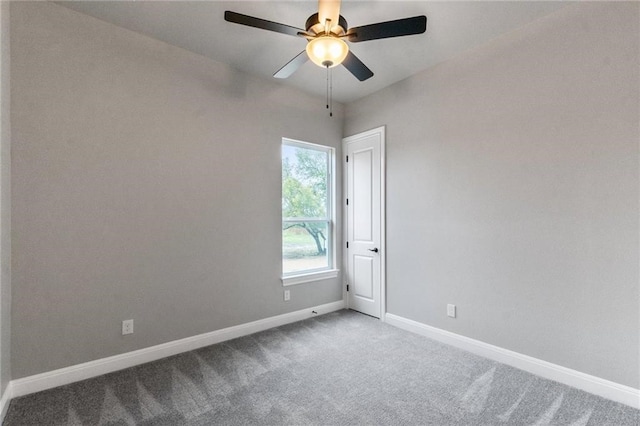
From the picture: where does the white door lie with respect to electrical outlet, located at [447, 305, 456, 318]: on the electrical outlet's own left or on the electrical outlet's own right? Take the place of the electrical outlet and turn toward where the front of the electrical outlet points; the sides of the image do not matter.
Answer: on the electrical outlet's own right

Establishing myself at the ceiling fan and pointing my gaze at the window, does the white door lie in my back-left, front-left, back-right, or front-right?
front-right

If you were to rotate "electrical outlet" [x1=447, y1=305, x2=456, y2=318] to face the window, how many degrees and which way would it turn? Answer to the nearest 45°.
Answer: approximately 45° to its right

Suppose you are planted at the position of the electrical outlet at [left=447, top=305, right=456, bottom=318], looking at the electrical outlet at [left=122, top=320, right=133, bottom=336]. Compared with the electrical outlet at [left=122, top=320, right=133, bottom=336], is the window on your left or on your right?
right

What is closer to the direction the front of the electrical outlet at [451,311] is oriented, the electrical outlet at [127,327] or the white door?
the electrical outlet

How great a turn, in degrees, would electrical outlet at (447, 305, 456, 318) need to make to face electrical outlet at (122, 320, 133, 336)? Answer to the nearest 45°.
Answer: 0° — it already faces it

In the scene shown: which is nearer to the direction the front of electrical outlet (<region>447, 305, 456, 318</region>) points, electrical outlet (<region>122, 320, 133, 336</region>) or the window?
the electrical outlet

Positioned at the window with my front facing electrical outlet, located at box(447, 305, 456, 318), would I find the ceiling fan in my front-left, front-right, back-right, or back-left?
front-right
